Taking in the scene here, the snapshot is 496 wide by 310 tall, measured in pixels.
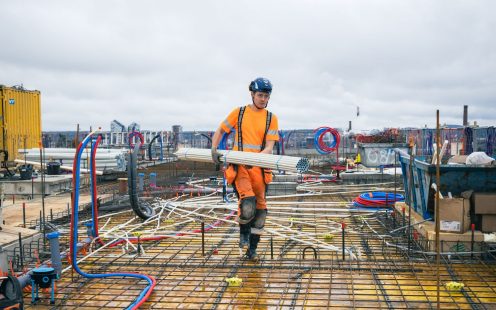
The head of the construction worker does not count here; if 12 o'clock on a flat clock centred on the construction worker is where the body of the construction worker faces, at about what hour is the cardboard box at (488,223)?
The cardboard box is roughly at 9 o'clock from the construction worker.

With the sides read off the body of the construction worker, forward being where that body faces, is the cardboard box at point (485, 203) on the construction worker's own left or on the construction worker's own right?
on the construction worker's own left

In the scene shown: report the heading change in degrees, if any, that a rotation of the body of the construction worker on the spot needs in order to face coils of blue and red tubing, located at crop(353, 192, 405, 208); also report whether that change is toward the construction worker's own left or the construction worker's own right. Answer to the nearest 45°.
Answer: approximately 135° to the construction worker's own left

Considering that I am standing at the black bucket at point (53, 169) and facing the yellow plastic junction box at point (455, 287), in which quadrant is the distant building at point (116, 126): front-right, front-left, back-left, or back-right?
back-left

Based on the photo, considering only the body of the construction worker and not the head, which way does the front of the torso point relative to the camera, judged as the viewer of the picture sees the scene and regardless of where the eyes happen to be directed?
toward the camera

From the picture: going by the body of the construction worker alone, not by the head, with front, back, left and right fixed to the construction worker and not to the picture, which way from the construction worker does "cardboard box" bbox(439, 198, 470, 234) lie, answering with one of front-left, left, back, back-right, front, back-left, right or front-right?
left

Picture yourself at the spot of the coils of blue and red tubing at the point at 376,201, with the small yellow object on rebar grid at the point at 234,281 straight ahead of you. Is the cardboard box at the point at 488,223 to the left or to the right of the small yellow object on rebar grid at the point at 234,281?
left

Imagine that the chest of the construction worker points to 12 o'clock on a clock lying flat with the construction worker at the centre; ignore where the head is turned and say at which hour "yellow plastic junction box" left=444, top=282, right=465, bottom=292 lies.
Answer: The yellow plastic junction box is roughly at 10 o'clock from the construction worker.

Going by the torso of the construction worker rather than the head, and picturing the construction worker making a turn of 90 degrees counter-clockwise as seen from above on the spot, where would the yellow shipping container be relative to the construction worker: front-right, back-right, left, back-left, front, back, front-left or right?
back-left

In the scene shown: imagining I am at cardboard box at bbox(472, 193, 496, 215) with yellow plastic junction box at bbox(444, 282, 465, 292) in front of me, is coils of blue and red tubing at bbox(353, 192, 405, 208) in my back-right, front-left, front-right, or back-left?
back-right

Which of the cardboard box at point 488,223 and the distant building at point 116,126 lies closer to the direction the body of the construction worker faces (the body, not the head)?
the cardboard box
